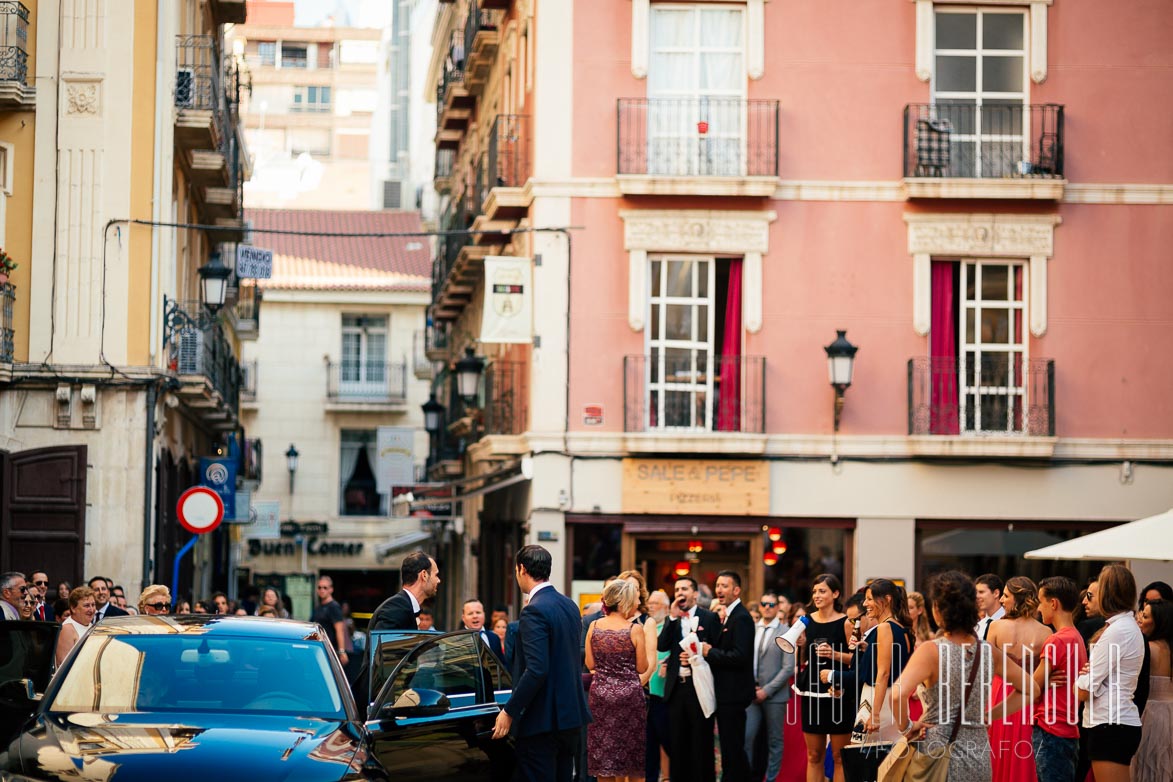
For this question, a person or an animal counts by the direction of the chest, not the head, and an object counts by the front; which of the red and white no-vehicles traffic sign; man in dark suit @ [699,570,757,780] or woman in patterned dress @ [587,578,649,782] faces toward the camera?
the red and white no-vehicles traffic sign

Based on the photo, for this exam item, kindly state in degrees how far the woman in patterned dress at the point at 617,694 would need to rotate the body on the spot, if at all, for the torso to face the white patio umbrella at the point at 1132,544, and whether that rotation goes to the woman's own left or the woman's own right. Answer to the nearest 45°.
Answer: approximately 45° to the woman's own right

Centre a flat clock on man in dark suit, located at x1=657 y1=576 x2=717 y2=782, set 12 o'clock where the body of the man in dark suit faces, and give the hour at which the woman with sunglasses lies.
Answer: The woman with sunglasses is roughly at 3 o'clock from the man in dark suit.

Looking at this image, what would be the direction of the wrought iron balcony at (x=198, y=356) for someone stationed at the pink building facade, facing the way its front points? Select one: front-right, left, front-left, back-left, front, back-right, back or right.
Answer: right

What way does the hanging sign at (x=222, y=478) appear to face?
toward the camera

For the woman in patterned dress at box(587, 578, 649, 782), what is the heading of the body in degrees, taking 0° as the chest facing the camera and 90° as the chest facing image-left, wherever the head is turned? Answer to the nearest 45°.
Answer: approximately 180°

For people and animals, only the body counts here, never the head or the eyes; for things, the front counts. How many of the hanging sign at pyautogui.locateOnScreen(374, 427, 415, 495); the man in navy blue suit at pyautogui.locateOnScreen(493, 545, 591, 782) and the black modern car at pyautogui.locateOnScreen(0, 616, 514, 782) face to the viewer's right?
0

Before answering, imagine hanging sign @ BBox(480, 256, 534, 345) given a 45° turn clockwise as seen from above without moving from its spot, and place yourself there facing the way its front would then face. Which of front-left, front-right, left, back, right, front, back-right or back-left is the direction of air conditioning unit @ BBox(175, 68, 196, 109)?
front-right

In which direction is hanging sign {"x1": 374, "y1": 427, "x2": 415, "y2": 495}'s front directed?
toward the camera

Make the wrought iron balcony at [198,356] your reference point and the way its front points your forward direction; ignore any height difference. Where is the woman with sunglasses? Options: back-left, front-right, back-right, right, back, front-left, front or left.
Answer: right

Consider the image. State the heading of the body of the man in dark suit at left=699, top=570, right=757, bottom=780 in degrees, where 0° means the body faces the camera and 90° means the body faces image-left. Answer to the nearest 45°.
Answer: approximately 90°

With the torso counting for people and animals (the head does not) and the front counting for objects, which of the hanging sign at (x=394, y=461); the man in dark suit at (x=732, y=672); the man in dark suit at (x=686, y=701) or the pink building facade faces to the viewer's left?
the man in dark suit at (x=732, y=672)

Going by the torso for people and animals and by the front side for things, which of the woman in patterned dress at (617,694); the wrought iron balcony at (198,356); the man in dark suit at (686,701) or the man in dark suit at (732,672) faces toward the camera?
the man in dark suit at (686,701)

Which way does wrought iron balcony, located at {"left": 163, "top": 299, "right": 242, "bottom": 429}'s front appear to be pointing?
to the viewer's right
